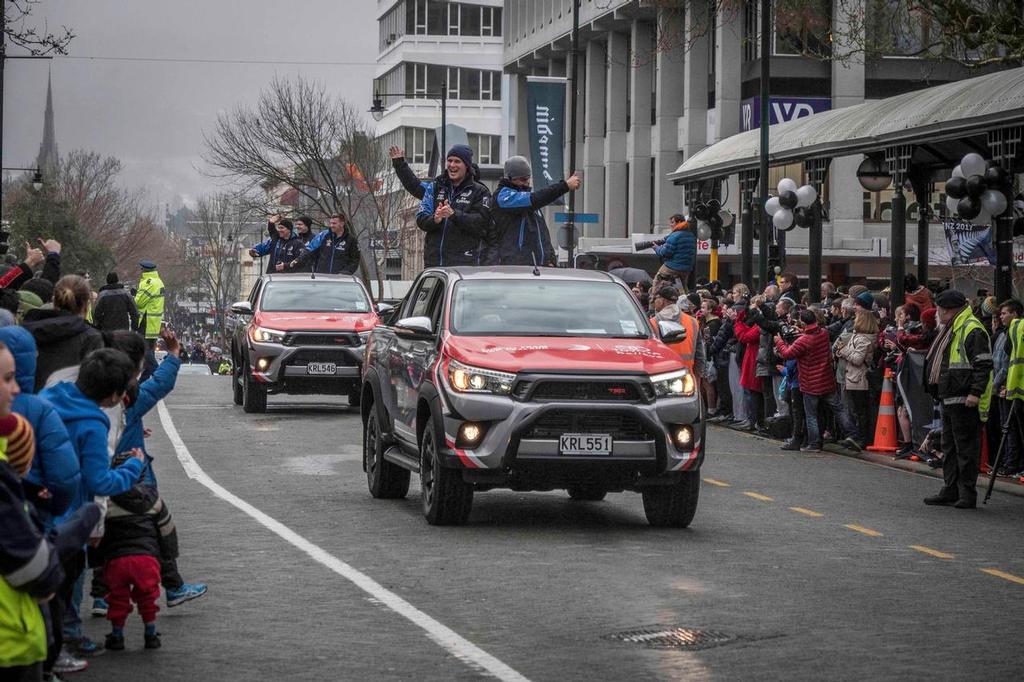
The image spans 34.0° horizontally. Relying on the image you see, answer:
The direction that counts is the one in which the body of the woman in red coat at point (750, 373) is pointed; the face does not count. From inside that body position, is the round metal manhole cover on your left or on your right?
on your left

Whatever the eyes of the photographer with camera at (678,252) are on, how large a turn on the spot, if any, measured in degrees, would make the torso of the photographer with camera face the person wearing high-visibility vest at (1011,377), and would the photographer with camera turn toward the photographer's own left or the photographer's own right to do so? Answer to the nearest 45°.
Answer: approximately 90° to the photographer's own left

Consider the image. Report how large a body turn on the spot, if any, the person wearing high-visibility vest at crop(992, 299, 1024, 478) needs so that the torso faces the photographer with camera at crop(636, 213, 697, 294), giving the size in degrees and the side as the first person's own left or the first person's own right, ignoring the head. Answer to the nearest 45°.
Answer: approximately 45° to the first person's own right

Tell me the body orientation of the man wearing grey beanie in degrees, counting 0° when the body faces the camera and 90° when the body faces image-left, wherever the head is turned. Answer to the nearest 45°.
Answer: approximately 315°

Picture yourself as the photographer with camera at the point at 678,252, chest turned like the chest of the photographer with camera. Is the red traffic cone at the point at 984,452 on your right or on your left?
on your left

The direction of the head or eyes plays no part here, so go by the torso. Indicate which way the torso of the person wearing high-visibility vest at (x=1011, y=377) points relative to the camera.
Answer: to the viewer's left

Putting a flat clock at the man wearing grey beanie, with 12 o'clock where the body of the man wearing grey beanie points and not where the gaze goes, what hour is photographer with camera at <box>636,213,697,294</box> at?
The photographer with camera is roughly at 8 o'clock from the man wearing grey beanie.

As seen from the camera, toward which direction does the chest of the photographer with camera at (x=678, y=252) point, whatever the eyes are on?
to the viewer's left

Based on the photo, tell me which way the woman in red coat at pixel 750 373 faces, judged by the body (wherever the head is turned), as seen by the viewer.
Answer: to the viewer's left

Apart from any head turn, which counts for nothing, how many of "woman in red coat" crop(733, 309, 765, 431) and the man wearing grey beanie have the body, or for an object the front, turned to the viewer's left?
1

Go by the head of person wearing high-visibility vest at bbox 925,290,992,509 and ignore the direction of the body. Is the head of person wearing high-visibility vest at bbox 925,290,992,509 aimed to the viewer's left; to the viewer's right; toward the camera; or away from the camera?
to the viewer's left

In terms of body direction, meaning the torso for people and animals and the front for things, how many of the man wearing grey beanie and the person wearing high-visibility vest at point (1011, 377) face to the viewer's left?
1

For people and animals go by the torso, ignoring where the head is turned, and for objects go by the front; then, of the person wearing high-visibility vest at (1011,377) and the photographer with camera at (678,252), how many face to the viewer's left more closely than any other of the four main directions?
2

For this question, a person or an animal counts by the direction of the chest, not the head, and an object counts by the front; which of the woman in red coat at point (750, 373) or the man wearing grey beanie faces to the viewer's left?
the woman in red coat
